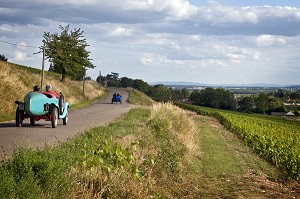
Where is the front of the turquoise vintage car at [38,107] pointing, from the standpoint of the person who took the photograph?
facing away from the viewer and to the right of the viewer
